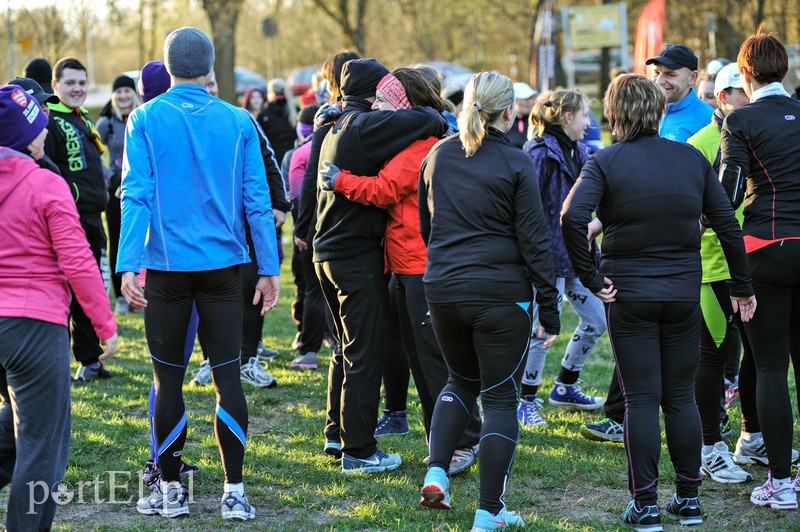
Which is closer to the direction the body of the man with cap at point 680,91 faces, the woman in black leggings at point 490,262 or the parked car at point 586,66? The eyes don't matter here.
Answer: the woman in black leggings

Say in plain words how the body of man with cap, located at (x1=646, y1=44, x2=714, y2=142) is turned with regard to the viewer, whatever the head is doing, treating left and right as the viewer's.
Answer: facing the viewer and to the left of the viewer

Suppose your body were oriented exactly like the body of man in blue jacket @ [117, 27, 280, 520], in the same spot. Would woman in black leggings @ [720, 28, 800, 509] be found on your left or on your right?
on your right

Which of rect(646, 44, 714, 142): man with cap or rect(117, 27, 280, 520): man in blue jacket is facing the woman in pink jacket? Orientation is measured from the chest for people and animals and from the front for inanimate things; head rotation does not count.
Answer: the man with cap

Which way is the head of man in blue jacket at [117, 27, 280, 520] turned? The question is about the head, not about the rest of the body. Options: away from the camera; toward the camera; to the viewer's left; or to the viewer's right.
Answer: away from the camera

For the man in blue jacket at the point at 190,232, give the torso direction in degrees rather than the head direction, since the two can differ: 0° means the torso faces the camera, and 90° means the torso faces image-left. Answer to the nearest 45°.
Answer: approximately 180°

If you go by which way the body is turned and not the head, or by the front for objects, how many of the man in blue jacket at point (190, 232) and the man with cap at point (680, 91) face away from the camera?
1

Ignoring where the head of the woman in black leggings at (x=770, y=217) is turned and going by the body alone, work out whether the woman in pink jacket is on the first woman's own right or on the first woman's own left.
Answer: on the first woman's own left

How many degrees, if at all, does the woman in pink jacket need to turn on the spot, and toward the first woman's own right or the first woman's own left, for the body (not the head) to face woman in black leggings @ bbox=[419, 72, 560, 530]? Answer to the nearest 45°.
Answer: approximately 45° to the first woman's own right

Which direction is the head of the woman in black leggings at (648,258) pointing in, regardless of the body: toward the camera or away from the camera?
away from the camera

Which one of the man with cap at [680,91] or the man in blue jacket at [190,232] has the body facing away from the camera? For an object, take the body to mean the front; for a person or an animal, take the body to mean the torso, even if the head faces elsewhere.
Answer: the man in blue jacket

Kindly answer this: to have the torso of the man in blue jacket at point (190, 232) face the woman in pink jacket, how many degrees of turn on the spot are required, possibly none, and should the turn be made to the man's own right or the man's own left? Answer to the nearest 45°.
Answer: approximately 135° to the man's own left

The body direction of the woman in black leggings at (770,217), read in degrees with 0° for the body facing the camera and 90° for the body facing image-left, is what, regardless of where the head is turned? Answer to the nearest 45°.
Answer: approximately 135°

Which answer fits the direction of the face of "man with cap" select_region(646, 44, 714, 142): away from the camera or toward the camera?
toward the camera

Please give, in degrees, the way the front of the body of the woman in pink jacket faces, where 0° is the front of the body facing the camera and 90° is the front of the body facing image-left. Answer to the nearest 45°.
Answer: approximately 225°

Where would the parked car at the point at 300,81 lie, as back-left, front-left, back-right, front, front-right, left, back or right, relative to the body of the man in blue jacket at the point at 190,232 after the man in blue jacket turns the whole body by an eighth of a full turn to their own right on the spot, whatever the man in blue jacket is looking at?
front-left

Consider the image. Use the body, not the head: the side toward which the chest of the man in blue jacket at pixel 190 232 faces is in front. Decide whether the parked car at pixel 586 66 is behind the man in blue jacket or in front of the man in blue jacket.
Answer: in front
